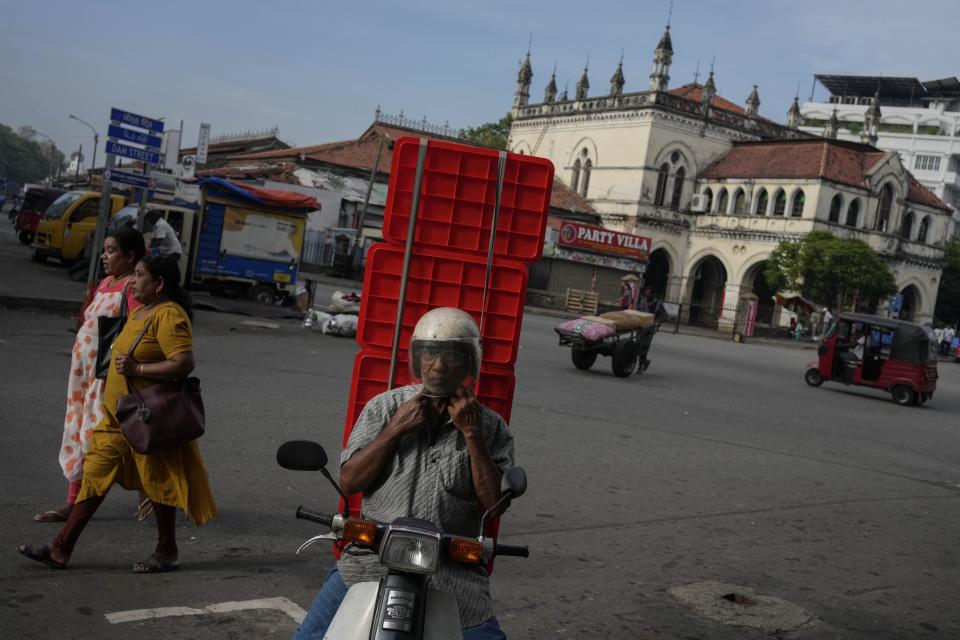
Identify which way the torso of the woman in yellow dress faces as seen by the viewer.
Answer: to the viewer's left

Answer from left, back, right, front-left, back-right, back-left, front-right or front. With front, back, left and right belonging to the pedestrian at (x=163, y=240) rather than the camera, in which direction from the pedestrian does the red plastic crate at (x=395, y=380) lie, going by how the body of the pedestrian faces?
left

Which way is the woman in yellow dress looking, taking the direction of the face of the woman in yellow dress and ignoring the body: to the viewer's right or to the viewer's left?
to the viewer's left

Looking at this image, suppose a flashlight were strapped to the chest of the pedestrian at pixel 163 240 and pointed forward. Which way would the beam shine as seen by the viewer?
to the viewer's left

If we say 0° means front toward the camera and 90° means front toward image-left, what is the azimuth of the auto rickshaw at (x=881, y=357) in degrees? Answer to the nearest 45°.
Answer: approximately 90°

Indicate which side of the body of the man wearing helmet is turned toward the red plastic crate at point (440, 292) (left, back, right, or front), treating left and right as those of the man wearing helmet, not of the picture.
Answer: back

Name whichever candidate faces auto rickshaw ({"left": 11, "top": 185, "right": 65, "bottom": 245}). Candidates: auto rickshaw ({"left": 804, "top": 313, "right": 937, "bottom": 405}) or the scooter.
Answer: auto rickshaw ({"left": 804, "top": 313, "right": 937, "bottom": 405})

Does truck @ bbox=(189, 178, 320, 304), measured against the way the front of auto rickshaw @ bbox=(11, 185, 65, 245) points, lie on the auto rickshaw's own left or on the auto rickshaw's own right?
on the auto rickshaw's own left

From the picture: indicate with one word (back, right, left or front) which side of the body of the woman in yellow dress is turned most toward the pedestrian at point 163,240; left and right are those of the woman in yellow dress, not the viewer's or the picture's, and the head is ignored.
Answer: right

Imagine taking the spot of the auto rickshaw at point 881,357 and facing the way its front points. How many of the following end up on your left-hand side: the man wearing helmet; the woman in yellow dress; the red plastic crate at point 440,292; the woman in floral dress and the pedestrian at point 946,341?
4

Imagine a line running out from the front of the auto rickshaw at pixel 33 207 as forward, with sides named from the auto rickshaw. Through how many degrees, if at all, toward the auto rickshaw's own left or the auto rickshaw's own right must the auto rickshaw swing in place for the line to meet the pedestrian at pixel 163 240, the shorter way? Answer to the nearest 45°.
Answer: approximately 45° to the auto rickshaw's own left

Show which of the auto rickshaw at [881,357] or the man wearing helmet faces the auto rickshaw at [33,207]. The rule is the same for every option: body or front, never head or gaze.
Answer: the auto rickshaw at [881,357]

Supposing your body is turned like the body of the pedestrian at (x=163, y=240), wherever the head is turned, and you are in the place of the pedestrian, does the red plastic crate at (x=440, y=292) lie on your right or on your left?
on your left

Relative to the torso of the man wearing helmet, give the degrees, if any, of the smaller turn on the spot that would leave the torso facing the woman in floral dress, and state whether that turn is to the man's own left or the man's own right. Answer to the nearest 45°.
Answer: approximately 135° to the man's own right

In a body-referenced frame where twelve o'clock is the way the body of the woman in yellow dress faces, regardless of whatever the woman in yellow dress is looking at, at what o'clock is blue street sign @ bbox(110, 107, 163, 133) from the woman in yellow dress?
The blue street sign is roughly at 3 o'clock from the woman in yellow dress.

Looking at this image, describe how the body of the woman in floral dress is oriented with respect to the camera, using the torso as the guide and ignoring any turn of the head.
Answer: to the viewer's left
